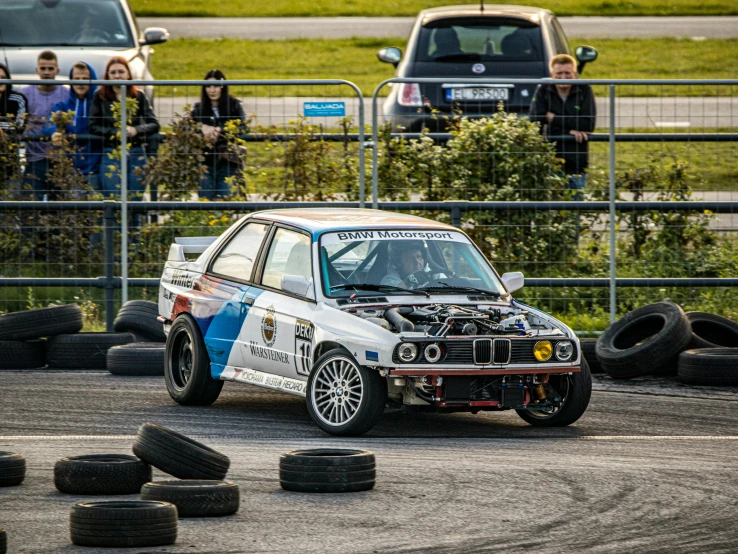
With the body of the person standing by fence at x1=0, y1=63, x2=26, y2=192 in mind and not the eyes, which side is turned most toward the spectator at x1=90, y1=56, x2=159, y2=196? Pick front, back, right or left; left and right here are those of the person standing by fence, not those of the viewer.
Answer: left

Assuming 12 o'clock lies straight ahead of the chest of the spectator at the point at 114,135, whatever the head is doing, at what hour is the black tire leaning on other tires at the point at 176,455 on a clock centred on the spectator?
The black tire leaning on other tires is roughly at 12 o'clock from the spectator.

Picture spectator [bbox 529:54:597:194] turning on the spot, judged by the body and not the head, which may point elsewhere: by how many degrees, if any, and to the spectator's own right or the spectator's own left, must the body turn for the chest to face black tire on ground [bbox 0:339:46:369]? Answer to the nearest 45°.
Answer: approximately 45° to the spectator's own right

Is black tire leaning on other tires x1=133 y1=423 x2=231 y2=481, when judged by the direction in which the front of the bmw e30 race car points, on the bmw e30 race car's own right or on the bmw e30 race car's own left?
on the bmw e30 race car's own right

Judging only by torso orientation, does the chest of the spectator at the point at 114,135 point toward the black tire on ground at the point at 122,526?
yes

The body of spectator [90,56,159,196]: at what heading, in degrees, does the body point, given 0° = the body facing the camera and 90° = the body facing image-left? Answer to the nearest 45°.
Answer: approximately 0°

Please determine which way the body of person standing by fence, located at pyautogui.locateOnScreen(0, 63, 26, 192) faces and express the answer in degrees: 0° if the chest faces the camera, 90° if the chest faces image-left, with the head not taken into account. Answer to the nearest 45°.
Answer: approximately 0°
